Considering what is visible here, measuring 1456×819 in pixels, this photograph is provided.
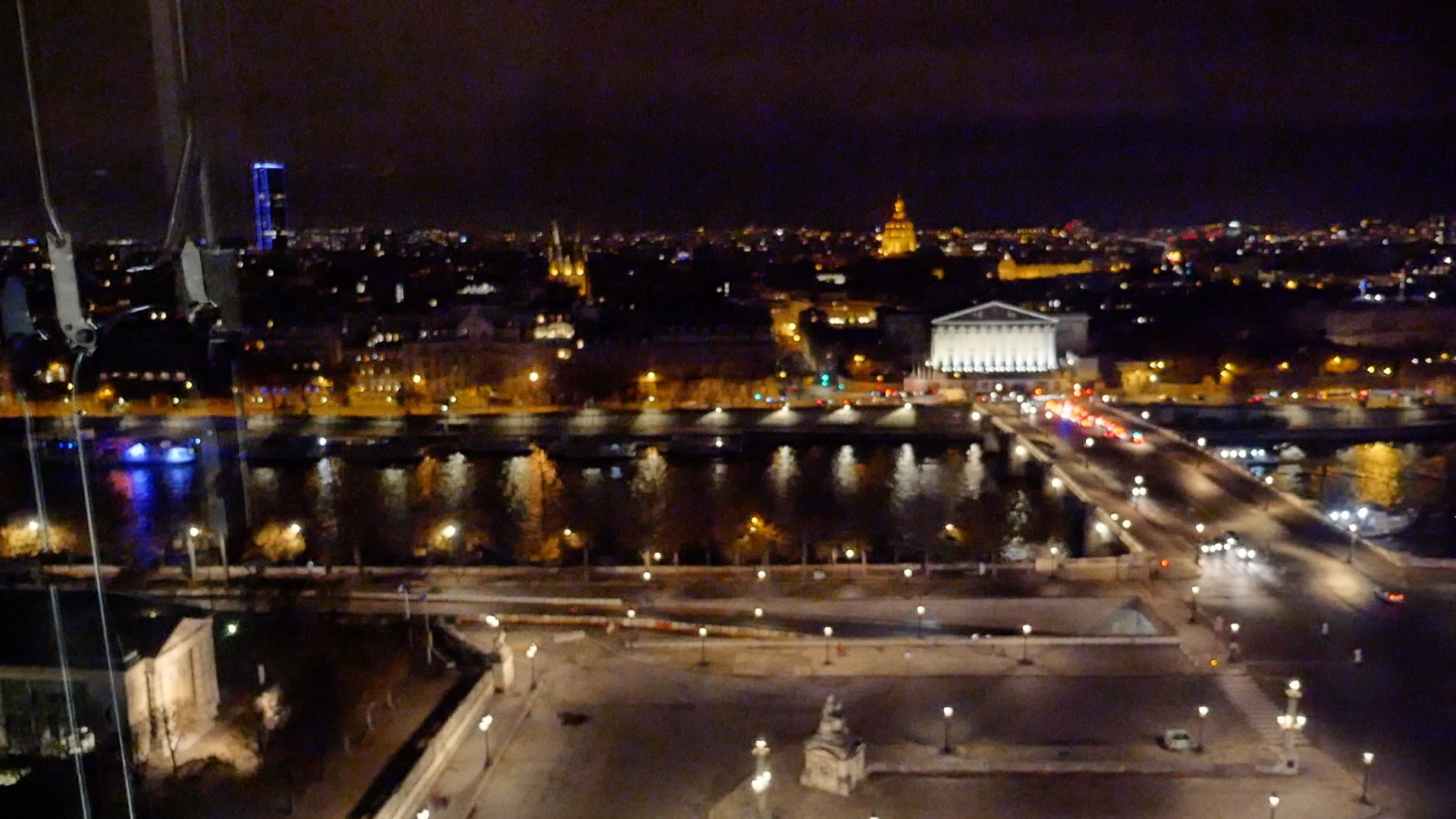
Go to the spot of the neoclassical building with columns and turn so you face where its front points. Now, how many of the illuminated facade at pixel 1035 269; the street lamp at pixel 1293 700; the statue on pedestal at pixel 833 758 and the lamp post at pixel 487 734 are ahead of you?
3

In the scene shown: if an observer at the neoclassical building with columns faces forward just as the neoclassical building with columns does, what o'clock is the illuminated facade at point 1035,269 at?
The illuminated facade is roughly at 6 o'clock from the neoclassical building with columns.

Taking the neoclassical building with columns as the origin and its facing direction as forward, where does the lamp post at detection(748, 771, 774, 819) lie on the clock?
The lamp post is roughly at 12 o'clock from the neoclassical building with columns.

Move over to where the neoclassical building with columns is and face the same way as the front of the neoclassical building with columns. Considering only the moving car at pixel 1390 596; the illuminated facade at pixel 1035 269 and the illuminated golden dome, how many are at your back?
2

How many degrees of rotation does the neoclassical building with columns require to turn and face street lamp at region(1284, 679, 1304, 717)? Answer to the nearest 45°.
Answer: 0° — it already faces it

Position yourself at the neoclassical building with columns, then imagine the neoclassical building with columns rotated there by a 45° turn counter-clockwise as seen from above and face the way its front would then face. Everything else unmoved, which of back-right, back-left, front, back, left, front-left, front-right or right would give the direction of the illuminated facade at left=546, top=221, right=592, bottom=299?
back

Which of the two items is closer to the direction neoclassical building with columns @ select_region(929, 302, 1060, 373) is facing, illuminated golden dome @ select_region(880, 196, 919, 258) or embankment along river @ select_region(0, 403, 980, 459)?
the embankment along river

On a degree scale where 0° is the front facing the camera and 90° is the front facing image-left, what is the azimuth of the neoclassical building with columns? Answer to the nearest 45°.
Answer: approximately 0°

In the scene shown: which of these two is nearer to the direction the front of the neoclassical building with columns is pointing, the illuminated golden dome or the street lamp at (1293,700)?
the street lamp

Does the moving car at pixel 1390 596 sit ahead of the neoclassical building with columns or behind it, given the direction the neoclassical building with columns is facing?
ahead

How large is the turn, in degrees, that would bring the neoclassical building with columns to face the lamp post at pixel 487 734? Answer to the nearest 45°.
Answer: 0° — it already faces it

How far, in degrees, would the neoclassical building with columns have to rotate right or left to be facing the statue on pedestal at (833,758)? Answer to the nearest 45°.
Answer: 0° — it already faces it

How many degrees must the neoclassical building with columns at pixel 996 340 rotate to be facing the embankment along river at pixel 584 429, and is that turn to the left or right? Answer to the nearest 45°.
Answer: approximately 45° to its right

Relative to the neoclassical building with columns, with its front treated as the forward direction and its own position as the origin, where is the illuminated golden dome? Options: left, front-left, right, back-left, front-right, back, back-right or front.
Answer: back
